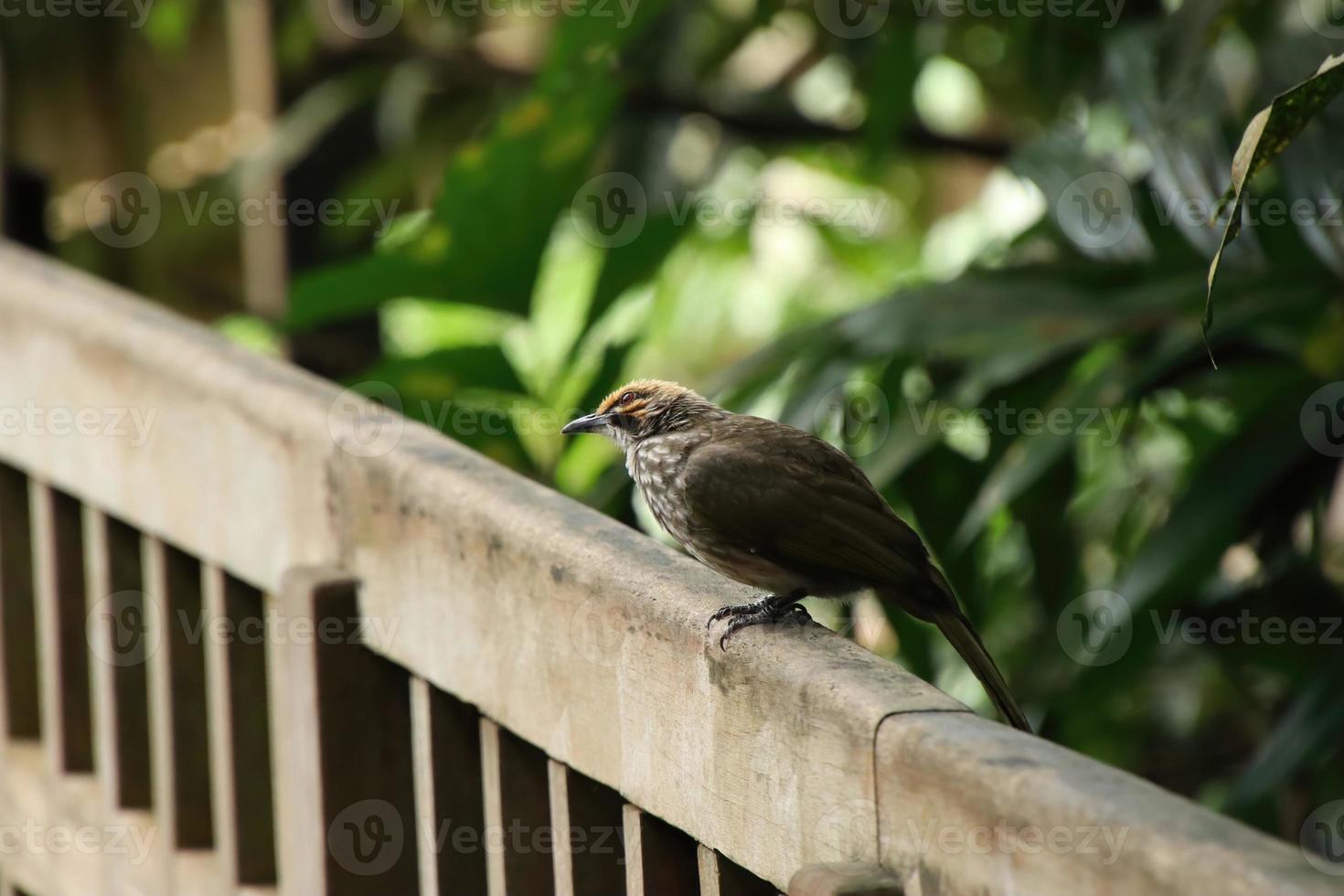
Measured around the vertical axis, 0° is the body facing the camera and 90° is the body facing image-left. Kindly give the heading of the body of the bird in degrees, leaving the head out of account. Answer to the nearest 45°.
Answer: approximately 90°

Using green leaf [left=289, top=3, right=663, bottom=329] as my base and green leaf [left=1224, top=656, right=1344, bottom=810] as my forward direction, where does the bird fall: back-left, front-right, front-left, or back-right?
front-right

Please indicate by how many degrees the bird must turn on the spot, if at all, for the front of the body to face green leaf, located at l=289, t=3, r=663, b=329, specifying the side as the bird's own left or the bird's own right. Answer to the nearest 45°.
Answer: approximately 45° to the bird's own right

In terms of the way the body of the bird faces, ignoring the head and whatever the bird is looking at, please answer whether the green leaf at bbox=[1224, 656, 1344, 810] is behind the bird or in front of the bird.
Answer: behind
